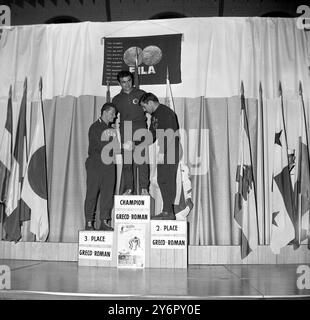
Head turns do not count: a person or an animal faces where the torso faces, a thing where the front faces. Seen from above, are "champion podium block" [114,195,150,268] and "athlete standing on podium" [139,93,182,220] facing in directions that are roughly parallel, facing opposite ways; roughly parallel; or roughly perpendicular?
roughly perpendicular

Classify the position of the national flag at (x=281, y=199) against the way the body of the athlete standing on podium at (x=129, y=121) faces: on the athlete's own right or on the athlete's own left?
on the athlete's own left

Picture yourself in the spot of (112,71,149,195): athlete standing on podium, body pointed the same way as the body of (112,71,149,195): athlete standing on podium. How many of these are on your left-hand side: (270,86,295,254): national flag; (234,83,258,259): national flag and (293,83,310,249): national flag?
3

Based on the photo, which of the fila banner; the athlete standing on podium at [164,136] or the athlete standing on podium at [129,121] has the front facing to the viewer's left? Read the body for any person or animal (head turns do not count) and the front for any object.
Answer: the athlete standing on podium at [164,136]

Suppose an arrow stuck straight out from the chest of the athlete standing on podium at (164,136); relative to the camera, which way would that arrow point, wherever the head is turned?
to the viewer's left

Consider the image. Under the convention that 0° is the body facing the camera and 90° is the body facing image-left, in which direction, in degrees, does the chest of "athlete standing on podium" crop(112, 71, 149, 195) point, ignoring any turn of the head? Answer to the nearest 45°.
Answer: approximately 0°

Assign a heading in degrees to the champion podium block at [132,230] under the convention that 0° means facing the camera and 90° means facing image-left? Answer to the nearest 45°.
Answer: approximately 0°

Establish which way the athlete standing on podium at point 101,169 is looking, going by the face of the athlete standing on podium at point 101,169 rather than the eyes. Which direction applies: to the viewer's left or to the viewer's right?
to the viewer's right
